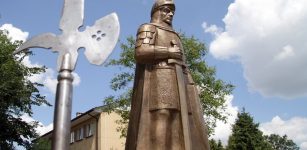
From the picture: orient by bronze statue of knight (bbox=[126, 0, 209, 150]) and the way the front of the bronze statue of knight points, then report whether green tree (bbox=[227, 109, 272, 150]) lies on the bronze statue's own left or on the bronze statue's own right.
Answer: on the bronze statue's own left

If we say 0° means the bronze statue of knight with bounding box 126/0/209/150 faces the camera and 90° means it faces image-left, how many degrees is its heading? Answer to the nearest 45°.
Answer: approximately 315°

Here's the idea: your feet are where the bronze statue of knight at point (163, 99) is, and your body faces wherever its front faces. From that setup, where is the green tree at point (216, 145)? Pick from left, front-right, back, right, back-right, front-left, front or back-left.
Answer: back-left
